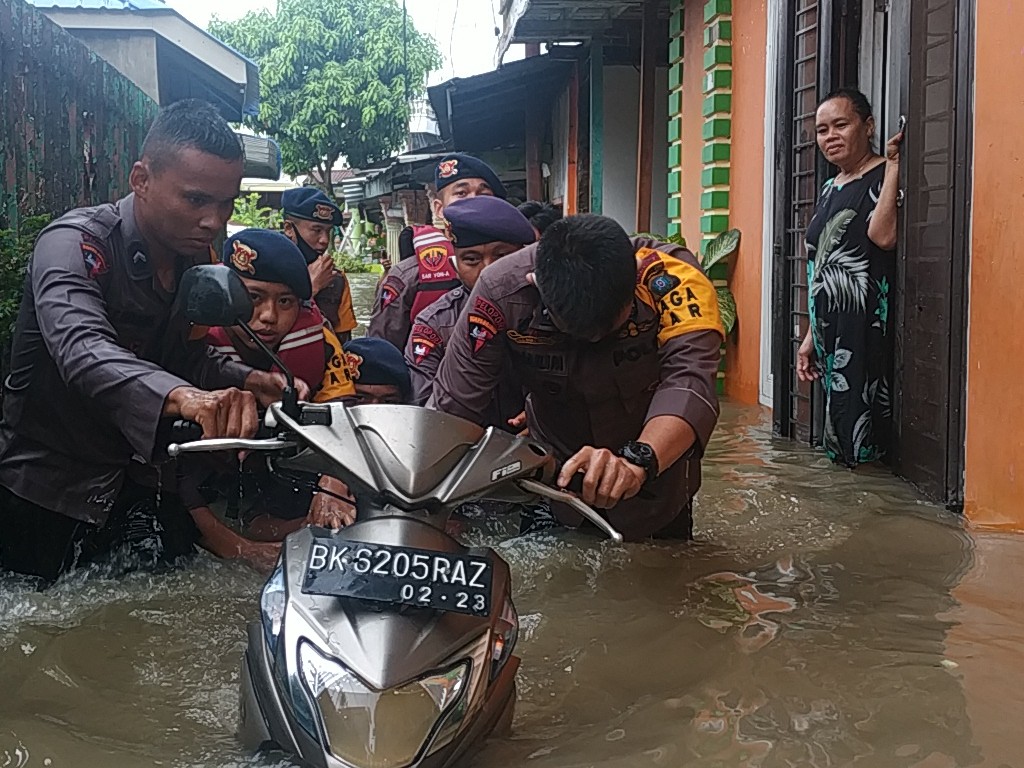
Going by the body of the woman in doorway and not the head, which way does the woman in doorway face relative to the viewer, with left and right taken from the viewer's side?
facing the viewer and to the left of the viewer

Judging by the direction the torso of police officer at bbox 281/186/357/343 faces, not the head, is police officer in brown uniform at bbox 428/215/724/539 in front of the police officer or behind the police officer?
in front

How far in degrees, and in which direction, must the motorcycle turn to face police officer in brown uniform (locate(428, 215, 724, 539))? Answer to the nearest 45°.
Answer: approximately 135° to its left

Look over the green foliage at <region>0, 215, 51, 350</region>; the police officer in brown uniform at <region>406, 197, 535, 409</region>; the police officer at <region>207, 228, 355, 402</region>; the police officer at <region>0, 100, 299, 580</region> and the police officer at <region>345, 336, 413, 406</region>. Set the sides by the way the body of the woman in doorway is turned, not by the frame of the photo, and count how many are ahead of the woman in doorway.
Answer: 5

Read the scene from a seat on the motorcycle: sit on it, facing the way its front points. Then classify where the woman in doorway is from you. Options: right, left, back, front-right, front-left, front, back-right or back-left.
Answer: back-left

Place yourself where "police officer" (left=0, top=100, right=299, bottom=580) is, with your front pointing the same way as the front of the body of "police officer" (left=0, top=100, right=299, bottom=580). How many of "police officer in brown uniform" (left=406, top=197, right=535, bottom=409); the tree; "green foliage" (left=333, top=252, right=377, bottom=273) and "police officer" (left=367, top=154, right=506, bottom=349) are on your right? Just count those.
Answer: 0

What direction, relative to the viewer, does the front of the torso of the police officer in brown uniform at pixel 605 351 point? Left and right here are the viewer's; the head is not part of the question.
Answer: facing the viewer

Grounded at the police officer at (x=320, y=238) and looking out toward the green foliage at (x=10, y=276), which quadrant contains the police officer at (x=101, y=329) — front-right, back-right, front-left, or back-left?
front-left

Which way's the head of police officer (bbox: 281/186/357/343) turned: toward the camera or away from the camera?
toward the camera

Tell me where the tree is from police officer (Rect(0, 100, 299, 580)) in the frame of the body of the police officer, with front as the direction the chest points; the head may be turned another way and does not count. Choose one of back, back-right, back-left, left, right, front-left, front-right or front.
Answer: back-left

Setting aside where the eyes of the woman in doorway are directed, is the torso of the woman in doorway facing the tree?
no

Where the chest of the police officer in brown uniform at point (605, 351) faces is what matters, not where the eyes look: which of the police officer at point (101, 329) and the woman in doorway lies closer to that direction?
the police officer

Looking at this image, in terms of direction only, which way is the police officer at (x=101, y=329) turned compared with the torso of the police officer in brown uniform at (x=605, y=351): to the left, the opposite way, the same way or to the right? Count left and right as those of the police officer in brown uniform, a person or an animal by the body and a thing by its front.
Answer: to the left

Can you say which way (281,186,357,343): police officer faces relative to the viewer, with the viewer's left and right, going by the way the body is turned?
facing the viewer and to the right of the viewer

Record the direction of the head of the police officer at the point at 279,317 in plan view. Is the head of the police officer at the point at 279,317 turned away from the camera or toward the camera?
toward the camera

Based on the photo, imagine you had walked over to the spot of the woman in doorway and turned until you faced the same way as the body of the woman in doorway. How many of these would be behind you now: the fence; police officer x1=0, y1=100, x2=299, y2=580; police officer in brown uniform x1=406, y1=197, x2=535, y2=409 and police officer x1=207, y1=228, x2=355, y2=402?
0

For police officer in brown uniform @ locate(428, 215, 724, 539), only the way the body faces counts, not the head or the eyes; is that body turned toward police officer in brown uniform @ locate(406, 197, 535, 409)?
no

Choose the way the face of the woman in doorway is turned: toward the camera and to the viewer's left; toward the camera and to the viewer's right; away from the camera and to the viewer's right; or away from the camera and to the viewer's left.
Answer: toward the camera and to the viewer's left
